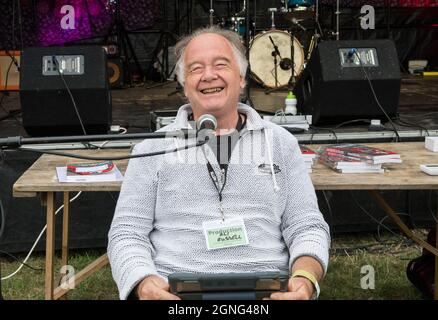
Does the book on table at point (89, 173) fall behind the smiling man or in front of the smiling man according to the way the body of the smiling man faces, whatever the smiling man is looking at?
behind

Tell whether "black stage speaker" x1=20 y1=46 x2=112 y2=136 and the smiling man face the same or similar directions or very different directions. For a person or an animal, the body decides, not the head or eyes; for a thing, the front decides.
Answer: very different directions

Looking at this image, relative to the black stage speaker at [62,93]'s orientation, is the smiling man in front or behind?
behind

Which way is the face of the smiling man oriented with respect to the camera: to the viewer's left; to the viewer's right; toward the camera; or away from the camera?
toward the camera

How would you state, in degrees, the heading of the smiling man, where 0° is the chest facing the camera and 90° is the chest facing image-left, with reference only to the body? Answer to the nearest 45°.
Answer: approximately 0°

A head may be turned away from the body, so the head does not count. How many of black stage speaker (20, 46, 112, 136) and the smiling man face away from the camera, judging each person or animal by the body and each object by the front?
1

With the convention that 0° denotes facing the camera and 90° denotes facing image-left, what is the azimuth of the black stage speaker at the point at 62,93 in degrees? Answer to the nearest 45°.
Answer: approximately 180°

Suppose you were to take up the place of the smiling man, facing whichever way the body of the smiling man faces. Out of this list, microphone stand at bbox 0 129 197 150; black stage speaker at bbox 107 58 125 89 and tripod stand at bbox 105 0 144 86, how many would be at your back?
2

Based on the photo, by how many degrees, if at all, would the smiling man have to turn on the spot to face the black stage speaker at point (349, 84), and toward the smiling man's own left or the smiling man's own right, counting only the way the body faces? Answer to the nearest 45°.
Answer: approximately 180°

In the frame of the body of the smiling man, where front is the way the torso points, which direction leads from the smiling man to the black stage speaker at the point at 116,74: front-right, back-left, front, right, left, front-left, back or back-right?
back
